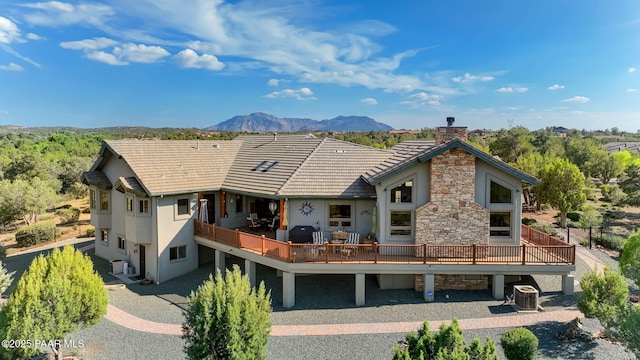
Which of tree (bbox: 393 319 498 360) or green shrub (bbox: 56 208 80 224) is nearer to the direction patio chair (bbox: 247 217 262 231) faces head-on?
the tree

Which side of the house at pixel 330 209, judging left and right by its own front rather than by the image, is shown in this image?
back

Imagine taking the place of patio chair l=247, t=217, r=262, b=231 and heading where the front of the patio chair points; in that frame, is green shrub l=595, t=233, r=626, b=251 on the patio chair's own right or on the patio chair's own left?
on the patio chair's own left

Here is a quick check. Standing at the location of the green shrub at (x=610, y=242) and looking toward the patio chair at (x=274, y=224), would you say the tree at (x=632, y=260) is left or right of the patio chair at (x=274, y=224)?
left

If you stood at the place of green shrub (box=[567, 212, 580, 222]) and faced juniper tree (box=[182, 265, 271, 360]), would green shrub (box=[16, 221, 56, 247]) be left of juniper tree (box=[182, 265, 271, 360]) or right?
right

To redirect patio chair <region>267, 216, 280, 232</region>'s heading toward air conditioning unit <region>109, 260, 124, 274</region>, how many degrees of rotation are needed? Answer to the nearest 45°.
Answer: approximately 45° to its right

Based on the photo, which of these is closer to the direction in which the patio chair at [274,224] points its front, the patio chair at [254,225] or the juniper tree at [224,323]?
the juniper tree

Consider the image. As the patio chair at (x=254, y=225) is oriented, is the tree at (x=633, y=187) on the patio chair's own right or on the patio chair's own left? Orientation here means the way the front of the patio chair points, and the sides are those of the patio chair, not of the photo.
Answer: on the patio chair's own left
